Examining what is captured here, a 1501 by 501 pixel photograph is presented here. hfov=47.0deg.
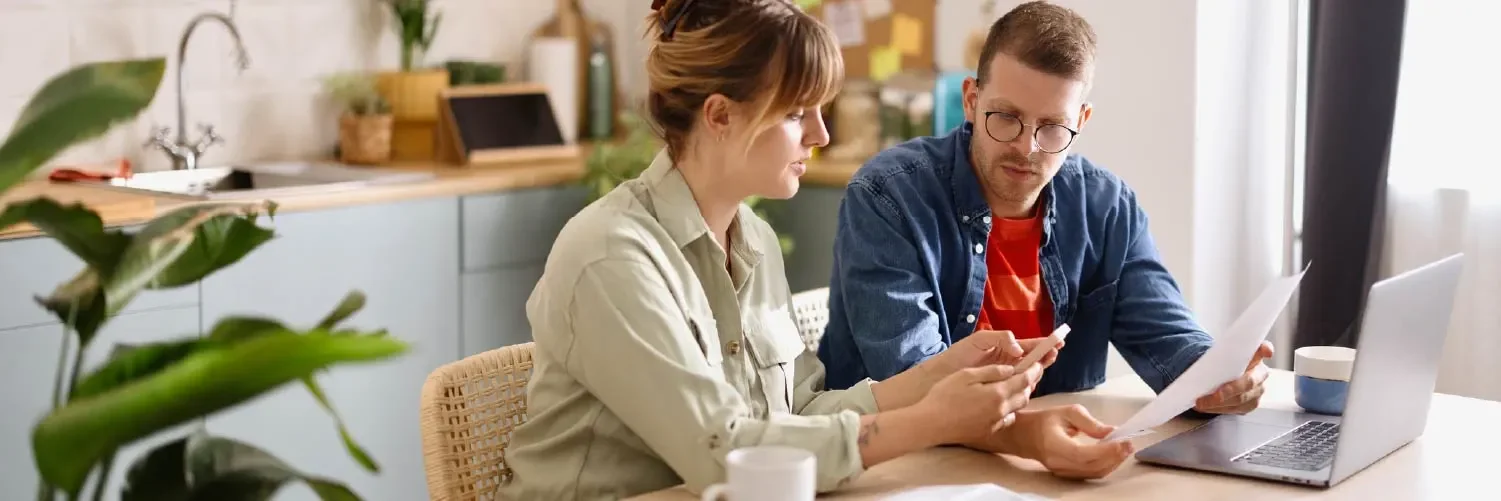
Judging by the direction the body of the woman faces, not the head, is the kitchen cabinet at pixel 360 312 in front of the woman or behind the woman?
behind

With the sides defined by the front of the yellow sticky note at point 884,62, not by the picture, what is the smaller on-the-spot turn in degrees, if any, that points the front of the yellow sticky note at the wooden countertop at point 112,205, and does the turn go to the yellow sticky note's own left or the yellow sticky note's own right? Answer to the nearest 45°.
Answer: approximately 45° to the yellow sticky note's own right

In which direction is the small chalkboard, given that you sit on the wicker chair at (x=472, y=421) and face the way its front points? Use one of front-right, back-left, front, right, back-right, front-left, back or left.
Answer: back-left

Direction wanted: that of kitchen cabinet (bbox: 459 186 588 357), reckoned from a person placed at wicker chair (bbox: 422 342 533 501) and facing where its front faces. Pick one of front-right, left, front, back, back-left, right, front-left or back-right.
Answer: back-left

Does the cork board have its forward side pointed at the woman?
yes

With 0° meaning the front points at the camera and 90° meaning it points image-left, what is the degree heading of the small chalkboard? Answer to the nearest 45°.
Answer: approximately 315°

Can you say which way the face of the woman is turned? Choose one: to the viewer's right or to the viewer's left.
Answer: to the viewer's right

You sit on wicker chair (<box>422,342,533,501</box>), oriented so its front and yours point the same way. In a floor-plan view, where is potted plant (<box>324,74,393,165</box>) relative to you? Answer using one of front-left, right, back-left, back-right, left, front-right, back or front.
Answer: back-left

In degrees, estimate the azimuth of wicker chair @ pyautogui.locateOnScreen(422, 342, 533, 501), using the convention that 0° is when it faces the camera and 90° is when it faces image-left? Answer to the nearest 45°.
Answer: approximately 315°

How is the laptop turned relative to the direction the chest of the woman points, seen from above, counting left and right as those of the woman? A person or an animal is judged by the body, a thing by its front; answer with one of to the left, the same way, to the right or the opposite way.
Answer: the opposite way

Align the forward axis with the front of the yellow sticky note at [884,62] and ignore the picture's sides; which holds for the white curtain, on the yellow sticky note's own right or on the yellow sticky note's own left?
on the yellow sticky note's own left

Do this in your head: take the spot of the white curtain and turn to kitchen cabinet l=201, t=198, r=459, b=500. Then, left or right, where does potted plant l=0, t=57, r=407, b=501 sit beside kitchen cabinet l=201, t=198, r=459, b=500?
left
